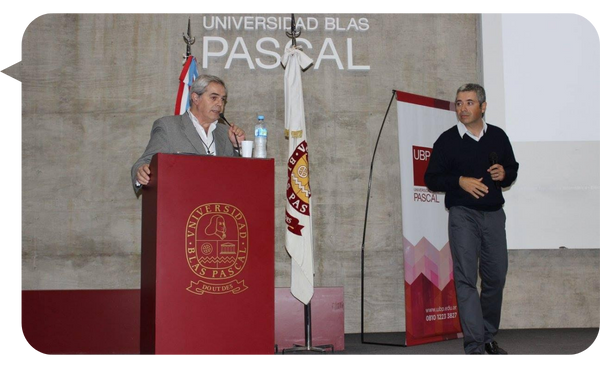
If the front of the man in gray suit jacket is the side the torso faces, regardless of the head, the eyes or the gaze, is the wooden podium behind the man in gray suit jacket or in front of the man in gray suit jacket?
in front

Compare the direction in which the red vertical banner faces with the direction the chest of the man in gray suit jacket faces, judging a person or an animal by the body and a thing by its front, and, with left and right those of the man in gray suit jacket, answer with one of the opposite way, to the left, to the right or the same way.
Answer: the same way

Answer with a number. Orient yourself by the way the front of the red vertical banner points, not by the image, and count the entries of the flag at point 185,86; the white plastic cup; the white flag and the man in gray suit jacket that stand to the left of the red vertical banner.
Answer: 0

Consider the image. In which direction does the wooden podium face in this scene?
toward the camera

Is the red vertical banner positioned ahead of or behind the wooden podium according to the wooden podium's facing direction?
behind

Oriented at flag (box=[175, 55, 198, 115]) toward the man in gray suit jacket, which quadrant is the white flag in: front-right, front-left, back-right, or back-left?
front-left

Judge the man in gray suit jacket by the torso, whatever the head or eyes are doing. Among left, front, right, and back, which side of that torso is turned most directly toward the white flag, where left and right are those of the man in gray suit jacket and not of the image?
left

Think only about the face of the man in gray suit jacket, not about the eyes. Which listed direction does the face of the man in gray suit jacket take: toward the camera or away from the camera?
toward the camera

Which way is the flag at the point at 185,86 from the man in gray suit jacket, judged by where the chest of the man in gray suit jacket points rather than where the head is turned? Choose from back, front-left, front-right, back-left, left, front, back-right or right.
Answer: back-left

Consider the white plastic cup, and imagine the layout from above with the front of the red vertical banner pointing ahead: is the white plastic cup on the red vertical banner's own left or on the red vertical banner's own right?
on the red vertical banner's own right

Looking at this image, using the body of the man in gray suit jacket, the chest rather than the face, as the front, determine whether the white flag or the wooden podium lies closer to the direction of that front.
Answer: the wooden podium

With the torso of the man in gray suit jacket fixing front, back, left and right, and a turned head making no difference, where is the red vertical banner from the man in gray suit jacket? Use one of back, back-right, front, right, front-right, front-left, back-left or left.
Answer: left

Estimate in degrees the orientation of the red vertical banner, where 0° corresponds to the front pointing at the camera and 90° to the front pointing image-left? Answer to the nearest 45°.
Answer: approximately 315°

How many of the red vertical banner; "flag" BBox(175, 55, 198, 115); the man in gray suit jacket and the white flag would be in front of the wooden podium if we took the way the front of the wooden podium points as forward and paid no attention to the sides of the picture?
0

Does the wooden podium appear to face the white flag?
no

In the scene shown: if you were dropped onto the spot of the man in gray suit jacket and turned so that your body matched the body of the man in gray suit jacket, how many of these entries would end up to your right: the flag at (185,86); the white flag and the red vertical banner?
0

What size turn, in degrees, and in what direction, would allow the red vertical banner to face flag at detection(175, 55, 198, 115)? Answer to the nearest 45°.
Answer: approximately 135° to its right

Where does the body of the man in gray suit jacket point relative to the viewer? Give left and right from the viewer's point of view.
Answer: facing the viewer and to the right of the viewer
